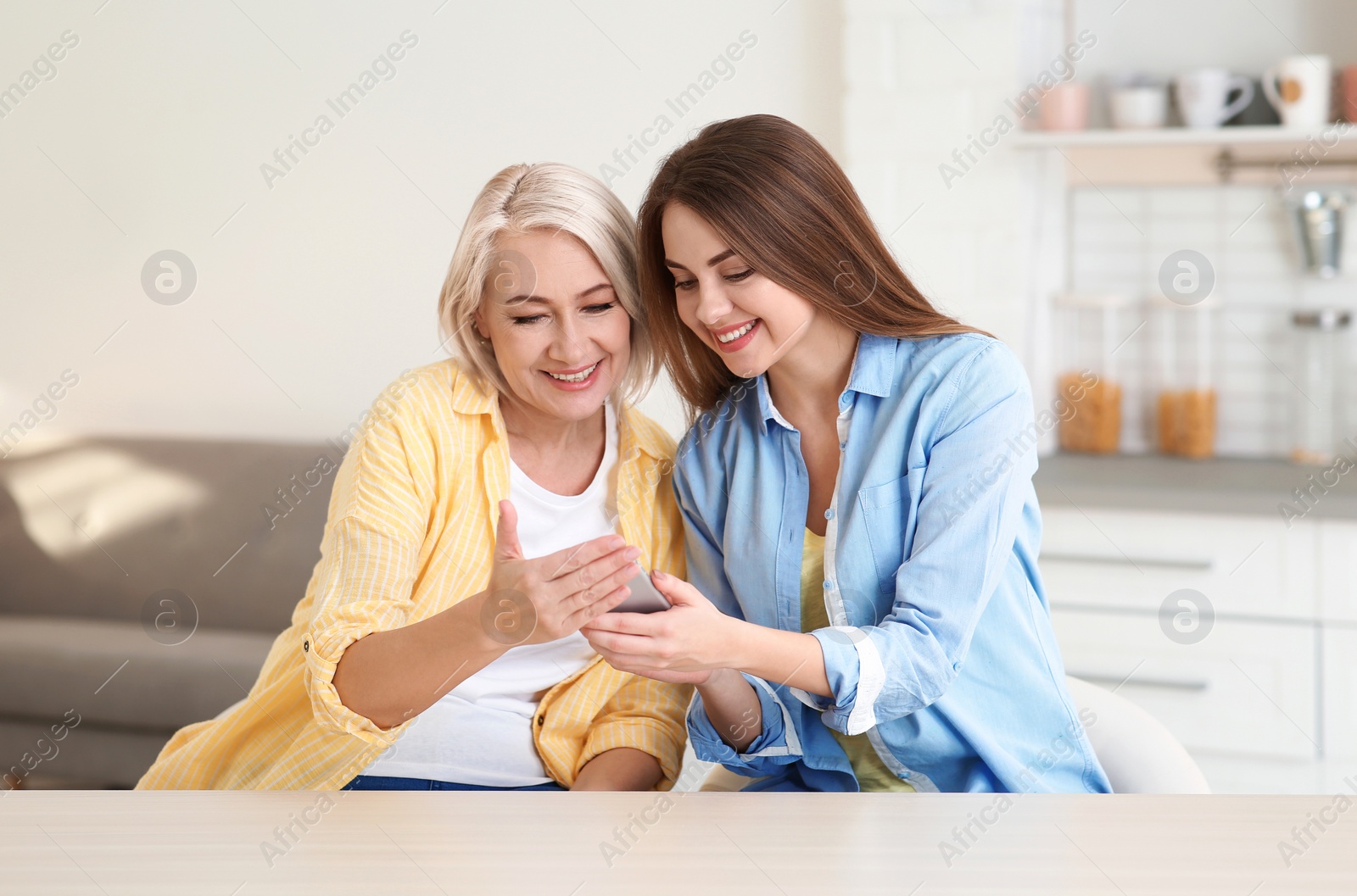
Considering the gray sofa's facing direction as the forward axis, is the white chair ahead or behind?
ahead

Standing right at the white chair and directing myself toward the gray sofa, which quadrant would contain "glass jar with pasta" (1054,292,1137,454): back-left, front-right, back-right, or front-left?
front-right

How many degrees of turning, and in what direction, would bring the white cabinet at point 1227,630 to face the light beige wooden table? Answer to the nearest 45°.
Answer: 0° — it already faces it

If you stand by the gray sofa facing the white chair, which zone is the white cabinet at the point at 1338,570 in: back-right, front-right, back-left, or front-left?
front-left

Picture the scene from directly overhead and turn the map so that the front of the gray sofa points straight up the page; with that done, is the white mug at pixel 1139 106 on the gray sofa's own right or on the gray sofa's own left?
on the gray sofa's own left

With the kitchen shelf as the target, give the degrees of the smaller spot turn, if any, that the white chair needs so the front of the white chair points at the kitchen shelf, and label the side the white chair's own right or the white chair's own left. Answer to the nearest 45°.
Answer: approximately 135° to the white chair's own right

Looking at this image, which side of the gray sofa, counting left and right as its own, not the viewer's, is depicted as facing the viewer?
front

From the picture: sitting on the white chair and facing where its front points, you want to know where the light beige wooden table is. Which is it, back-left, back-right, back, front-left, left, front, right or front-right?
front

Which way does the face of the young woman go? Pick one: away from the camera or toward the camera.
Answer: toward the camera

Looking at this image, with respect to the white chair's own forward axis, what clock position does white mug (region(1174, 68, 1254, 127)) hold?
The white mug is roughly at 5 o'clock from the white chair.

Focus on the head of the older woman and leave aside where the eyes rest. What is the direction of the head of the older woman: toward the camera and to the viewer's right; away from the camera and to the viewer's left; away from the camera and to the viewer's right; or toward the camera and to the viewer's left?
toward the camera and to the viewer's right

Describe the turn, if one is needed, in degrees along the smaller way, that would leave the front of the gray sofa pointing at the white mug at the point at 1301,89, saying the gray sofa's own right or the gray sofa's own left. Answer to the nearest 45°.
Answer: approximately 45° to the gray sofa's own left

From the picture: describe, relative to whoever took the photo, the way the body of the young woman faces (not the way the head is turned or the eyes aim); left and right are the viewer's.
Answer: facing the viewer and to the left of the viewer

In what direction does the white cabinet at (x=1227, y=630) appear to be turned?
toward the camera

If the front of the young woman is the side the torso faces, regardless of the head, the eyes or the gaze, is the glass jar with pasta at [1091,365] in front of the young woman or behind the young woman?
behind

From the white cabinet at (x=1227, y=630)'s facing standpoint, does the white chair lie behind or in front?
in front

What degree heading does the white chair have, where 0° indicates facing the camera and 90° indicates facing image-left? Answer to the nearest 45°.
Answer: approximately 45°
